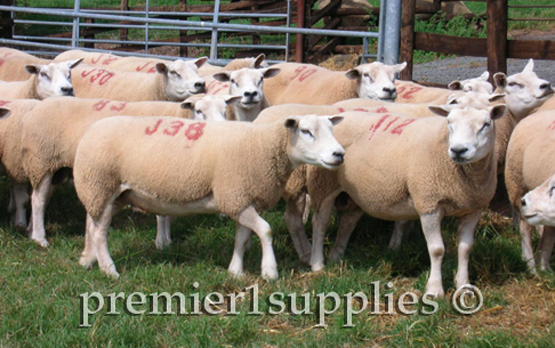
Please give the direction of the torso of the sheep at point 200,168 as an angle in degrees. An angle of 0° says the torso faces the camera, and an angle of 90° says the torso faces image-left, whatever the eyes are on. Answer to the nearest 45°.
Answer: approximately 270°

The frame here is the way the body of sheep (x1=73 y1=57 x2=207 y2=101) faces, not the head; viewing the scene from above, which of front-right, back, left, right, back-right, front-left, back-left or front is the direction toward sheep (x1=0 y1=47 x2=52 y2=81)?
back-left

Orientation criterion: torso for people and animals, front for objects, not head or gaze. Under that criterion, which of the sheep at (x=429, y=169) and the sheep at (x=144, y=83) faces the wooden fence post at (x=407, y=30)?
the sheep at (x=144, y=83)

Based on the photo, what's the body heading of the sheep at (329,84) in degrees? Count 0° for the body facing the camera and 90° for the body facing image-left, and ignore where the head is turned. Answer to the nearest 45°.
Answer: approximately 270°

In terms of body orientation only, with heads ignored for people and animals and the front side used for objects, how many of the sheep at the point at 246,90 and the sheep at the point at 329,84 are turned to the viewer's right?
1

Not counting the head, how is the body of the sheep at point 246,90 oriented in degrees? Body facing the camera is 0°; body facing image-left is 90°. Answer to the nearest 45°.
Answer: approximately 0°

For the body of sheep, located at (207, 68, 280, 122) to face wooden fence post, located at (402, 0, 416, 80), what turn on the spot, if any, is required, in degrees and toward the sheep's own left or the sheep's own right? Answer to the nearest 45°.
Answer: approximately 135° to the sheep's own left

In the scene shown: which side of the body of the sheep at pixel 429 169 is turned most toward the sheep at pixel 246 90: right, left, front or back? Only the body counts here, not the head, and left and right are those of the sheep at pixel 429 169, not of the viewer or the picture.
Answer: back

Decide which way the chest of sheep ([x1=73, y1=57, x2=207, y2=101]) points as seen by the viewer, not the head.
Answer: to the viewer's right

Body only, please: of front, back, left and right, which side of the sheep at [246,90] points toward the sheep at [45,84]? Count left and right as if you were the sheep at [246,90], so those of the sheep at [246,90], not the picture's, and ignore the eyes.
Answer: right

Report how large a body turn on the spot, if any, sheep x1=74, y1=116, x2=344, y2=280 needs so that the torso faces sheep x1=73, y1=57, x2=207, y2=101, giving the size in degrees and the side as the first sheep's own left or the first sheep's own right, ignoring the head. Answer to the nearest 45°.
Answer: approximately 90° to the first sheep's own left

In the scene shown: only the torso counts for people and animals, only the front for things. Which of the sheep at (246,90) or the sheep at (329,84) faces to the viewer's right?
the sheep at (329,84)

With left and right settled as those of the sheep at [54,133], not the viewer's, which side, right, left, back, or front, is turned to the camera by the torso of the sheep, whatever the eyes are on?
right
